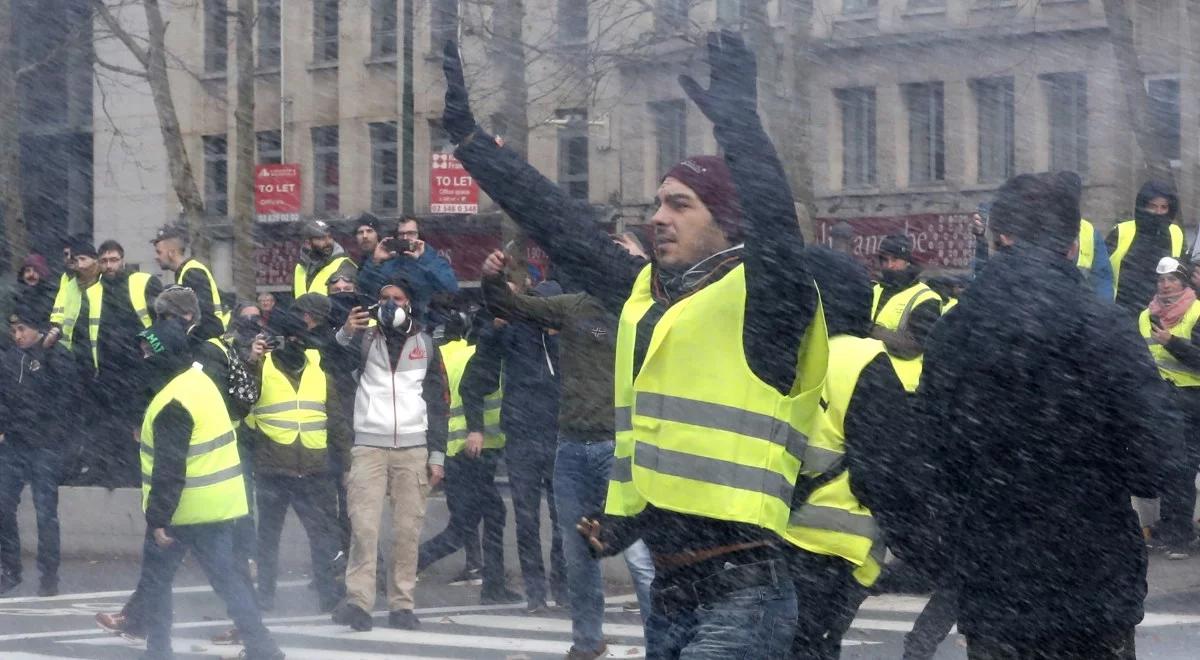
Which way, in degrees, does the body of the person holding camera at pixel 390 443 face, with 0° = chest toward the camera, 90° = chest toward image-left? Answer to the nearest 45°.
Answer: approximately 0°

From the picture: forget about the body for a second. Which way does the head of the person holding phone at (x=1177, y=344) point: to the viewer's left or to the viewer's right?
to the viewer's left

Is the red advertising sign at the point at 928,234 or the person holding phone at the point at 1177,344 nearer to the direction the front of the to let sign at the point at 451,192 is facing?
the person holding phone

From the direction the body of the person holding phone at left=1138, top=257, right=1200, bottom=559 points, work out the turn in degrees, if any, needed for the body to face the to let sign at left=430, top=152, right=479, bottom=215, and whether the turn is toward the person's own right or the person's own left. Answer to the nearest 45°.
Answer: approximately 90° to the person's own right

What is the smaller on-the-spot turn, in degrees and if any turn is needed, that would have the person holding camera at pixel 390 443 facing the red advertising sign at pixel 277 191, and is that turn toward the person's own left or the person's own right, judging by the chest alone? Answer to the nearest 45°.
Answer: approximately 180°

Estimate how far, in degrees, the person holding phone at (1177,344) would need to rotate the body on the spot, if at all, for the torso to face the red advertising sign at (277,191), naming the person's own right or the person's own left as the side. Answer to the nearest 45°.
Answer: approximately 90° to the person's own right

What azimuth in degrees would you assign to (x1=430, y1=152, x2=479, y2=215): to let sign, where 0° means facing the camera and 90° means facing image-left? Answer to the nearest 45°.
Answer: approximately 0°

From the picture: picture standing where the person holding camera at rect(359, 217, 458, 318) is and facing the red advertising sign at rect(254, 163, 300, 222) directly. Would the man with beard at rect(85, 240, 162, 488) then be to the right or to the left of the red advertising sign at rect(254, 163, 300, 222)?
left

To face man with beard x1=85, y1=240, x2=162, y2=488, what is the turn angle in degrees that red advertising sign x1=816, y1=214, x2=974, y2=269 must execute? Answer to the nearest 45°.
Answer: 0° — it already faces them

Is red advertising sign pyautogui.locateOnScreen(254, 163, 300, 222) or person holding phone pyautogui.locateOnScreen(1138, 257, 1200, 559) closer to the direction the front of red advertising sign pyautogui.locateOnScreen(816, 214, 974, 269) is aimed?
the person holding phone
